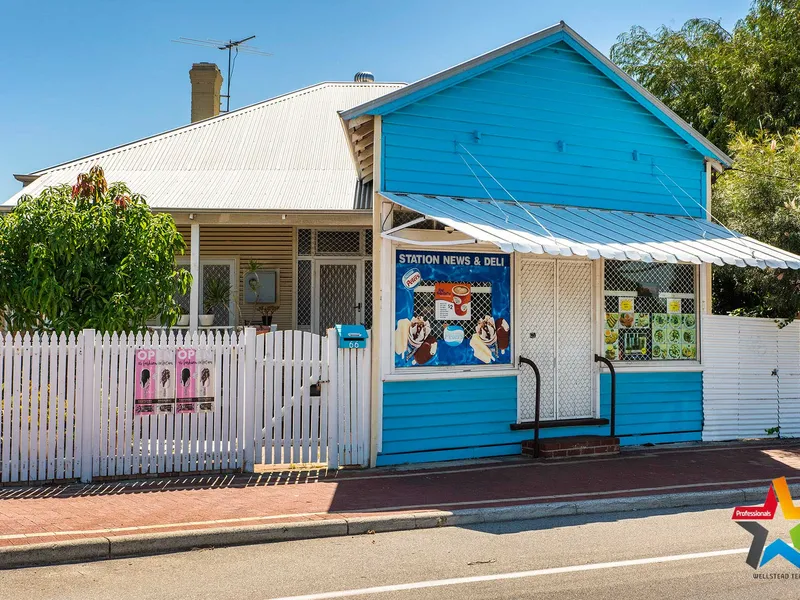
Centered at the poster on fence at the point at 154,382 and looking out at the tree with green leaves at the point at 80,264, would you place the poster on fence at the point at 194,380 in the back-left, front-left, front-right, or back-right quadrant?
back-right

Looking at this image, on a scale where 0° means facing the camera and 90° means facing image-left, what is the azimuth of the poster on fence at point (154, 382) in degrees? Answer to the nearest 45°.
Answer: approximately 0°

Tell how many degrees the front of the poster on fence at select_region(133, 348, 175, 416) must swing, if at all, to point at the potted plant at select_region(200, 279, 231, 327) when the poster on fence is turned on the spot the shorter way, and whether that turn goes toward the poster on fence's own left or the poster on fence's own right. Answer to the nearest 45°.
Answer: approximately 180°

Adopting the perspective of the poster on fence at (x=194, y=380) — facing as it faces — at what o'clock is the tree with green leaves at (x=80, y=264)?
The tree with green leaves is roughly at 4 o'clock from the poster on fence.

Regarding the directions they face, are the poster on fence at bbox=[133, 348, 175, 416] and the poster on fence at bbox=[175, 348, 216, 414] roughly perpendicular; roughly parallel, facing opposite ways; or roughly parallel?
roughly parallel

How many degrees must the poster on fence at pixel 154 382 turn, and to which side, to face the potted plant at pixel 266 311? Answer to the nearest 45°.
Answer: approximately 180°

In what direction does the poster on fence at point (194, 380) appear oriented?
toward the camera

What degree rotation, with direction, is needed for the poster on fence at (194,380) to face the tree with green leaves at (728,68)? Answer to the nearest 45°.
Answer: approximately 135° to its left

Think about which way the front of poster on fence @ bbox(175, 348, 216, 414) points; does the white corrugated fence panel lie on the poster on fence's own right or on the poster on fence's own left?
on the poster on fence's own left

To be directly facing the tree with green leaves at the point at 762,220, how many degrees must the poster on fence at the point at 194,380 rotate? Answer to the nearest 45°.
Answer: approximately 90° to its left

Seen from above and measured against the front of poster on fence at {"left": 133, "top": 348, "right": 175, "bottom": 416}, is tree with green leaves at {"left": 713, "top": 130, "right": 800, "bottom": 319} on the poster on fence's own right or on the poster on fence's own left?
on the poster on fence's own left

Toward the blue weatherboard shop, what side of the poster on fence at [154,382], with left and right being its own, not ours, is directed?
left

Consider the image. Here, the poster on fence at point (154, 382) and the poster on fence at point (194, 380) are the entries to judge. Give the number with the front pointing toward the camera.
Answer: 2
